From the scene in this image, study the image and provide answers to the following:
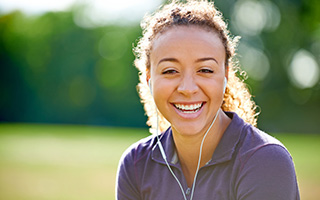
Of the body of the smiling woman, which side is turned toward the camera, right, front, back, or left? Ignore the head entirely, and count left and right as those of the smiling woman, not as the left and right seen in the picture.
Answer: front

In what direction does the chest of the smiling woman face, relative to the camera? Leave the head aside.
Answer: toward the camera
